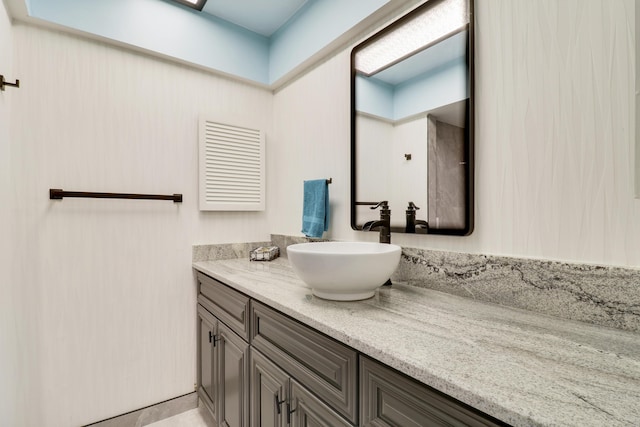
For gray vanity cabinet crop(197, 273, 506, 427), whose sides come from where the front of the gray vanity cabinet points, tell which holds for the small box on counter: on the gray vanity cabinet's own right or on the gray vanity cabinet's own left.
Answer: on the gray vanity cabinet's own right

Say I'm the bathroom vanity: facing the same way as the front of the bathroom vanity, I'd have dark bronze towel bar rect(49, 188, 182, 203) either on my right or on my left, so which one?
on my right

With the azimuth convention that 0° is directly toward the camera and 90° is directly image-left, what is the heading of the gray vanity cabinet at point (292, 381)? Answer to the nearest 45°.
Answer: approximately 45°

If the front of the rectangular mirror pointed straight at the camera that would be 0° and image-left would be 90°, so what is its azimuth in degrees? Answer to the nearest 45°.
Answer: approximately 45°

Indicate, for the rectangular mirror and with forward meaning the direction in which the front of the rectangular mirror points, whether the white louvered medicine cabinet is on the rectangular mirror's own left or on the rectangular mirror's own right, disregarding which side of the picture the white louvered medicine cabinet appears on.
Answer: on the rectangular mirror's own right

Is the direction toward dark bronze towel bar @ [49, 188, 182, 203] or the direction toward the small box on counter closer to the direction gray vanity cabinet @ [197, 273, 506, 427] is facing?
the dark bronze towel bar
